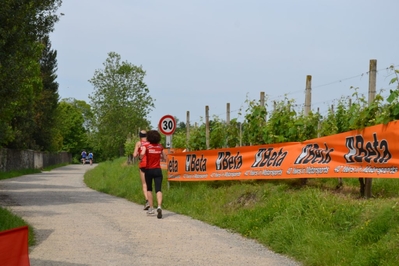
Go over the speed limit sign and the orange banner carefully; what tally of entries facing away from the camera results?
0

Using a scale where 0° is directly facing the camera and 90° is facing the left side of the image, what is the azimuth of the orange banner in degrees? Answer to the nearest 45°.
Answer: approximately 45°

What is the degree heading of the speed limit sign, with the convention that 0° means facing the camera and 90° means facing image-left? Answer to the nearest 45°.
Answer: approximately 0°

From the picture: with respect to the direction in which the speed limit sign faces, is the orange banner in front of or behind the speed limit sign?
in front
